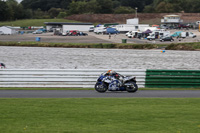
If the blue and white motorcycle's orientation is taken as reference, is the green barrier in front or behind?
behind

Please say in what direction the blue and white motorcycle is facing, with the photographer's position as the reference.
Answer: facing to the left of the viewer

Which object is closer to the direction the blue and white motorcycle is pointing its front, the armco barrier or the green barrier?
the armco barrier
